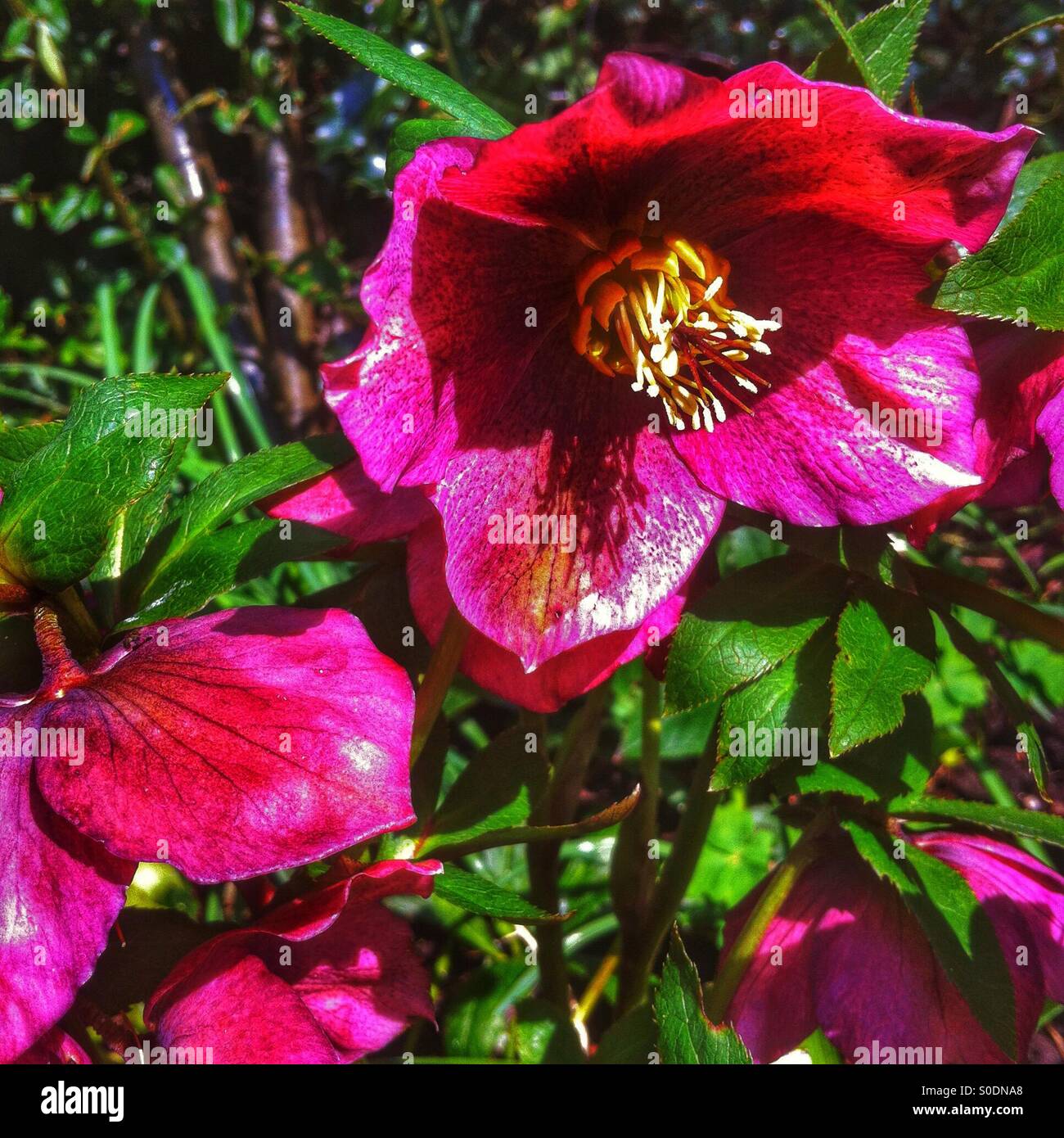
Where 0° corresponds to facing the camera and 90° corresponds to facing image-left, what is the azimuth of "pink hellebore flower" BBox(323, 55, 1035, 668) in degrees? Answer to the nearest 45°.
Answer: approximately 0°
